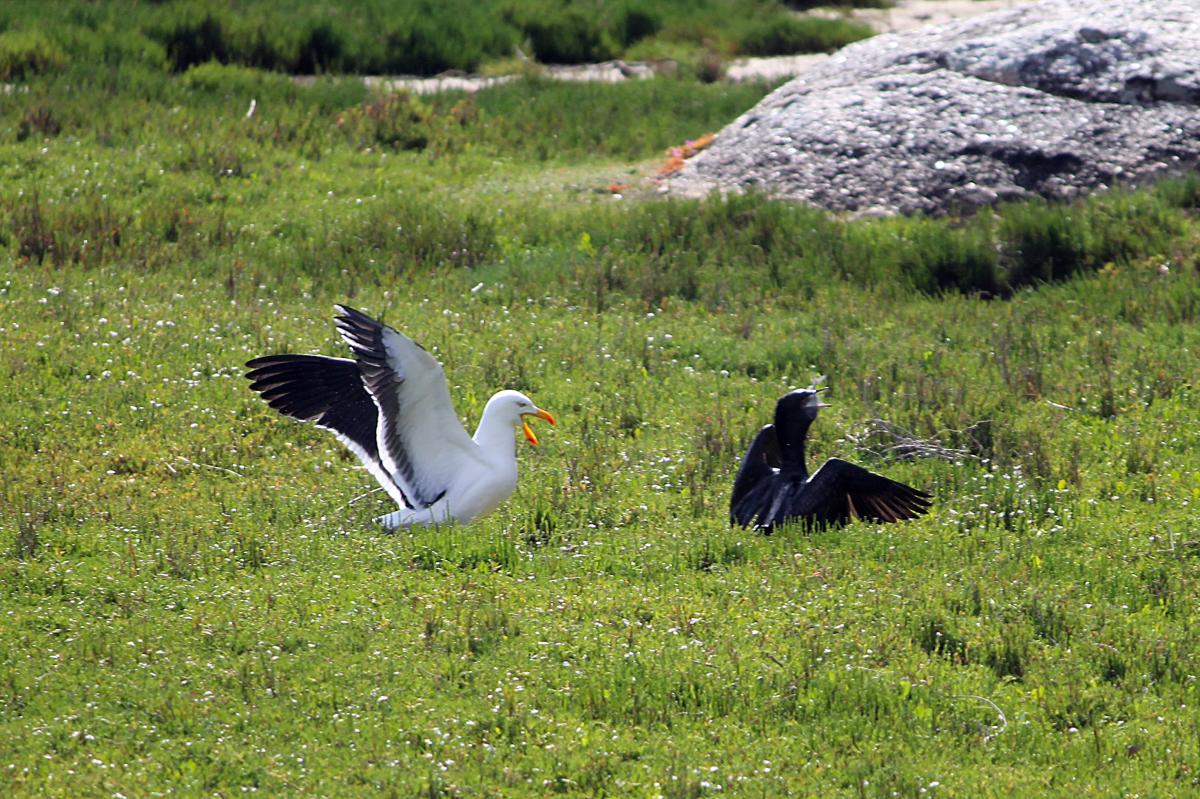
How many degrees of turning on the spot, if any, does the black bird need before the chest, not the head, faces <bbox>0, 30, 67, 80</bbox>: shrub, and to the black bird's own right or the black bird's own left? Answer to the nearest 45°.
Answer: approximately 90° to the black bird's own left

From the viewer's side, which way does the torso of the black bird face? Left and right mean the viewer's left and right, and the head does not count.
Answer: facing away from the viewer and to the right of the viewer

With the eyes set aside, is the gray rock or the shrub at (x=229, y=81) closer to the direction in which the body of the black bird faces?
the gray rock
